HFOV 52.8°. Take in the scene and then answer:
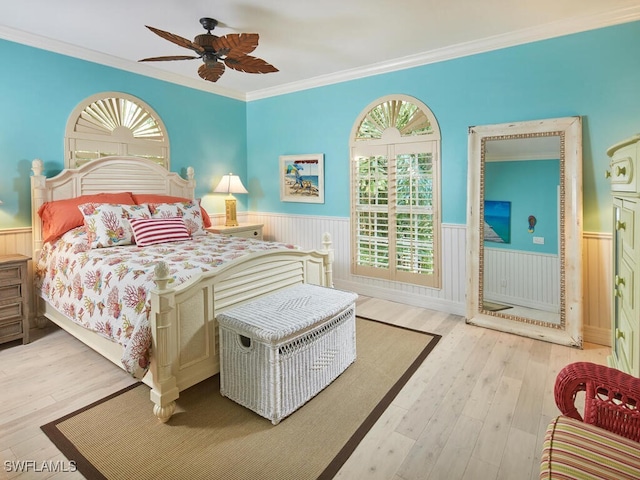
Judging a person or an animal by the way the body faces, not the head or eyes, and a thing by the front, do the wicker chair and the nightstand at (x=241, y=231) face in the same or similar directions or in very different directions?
very different directions

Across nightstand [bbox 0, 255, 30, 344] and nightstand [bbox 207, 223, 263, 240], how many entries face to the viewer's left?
0

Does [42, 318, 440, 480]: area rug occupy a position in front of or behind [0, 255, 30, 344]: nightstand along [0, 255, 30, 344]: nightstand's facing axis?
in front

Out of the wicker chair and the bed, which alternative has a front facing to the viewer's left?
the wicker chair

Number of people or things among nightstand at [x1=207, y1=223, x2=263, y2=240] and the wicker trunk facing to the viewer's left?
0

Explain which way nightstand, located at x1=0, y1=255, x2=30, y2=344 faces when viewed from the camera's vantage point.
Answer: facing the viewer and to the right of the viewer

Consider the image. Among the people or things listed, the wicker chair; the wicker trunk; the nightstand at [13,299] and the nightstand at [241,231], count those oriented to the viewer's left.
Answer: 1

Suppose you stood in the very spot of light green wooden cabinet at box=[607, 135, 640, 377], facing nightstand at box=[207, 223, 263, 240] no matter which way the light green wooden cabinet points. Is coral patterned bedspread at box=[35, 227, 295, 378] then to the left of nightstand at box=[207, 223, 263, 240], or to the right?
left

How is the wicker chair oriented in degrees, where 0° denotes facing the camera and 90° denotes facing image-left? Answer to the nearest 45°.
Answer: approximately 90°
